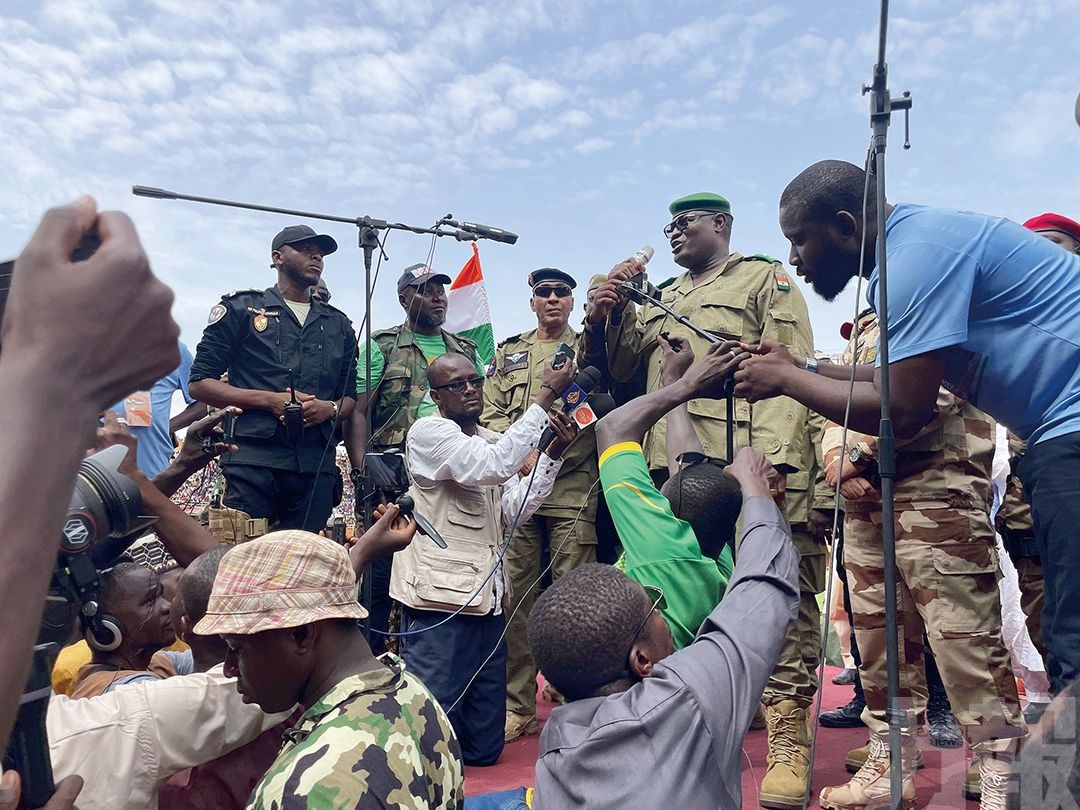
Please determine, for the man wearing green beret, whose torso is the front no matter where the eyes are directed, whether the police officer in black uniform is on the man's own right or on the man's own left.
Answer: on the man's own right

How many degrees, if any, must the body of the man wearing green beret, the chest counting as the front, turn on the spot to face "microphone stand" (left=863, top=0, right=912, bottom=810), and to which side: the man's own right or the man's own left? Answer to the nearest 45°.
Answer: approximately 45° to the man's own left

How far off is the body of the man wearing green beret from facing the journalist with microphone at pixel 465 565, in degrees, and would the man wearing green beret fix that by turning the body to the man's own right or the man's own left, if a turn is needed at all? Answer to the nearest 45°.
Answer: approximately 45° to the man's own right

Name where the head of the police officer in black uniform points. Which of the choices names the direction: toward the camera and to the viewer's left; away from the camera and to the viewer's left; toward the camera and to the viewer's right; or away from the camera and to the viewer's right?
toward the camera and to the viewer's right

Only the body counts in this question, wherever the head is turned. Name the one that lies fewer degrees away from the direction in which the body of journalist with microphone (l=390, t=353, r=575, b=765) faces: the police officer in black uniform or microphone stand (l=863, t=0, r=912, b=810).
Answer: the microphone stand

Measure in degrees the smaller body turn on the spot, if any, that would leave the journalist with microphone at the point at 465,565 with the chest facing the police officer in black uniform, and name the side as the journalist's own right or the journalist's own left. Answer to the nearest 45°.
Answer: approximately 180°
